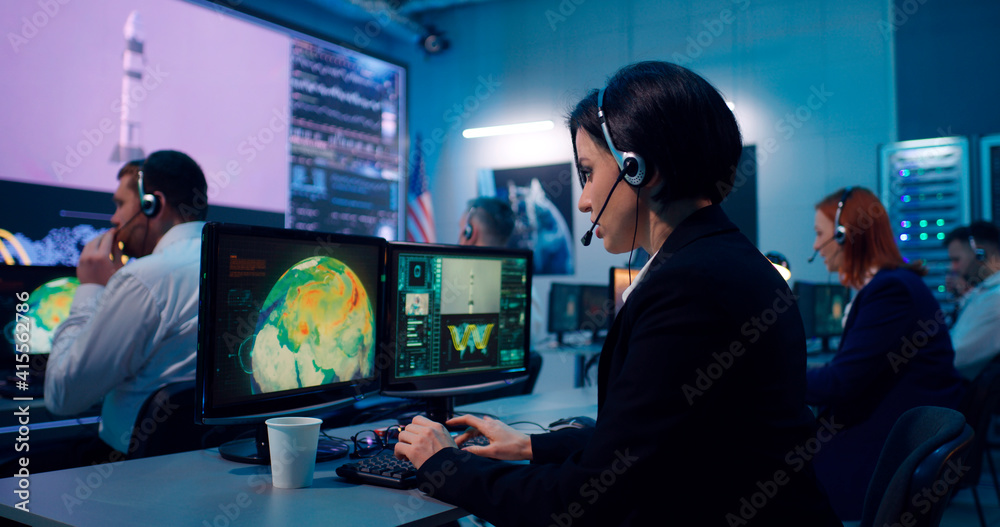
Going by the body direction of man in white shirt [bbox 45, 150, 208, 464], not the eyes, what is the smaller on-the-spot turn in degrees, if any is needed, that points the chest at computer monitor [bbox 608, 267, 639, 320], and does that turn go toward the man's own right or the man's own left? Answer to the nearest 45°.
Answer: approximately 90° to the man's own right

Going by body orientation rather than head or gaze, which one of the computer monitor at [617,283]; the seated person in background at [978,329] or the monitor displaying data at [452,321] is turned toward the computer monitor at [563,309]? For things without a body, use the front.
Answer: the seated person in background

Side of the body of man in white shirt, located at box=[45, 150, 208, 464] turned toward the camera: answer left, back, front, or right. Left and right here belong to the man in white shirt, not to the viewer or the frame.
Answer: left

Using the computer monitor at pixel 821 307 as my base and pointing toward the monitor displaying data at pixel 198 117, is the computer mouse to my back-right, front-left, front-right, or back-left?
front-left

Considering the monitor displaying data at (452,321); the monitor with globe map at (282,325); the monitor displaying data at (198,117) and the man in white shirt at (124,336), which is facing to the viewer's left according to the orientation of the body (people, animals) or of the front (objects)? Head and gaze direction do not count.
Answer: the man in white shirt

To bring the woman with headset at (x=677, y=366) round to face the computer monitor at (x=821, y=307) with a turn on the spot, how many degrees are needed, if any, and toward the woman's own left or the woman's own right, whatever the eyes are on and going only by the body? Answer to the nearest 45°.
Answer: approximately 90° to the woman's own right

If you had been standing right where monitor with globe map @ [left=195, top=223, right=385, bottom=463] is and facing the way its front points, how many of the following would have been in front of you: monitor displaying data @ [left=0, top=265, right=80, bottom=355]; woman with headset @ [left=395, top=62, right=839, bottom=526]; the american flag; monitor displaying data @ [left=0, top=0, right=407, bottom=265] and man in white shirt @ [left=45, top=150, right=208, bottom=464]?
1

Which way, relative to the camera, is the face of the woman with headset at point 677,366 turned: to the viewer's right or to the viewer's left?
to the viewer's left

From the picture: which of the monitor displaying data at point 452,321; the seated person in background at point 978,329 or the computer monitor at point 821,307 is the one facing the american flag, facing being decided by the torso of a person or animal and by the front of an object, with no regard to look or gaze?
the seated person in background

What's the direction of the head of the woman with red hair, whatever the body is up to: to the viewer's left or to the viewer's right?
to the viewer's left

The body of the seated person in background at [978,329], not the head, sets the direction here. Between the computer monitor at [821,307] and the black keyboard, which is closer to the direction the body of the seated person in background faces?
the computer monitor

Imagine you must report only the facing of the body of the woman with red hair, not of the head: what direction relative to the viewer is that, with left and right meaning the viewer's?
facing to the left of the viewer
